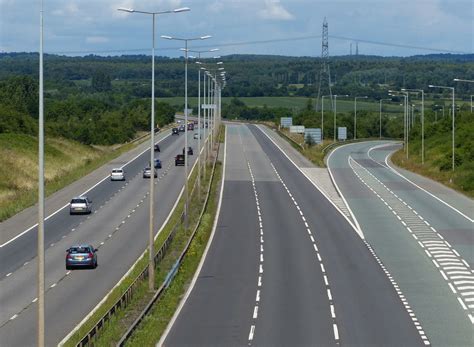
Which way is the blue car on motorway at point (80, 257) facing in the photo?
away from the camera
